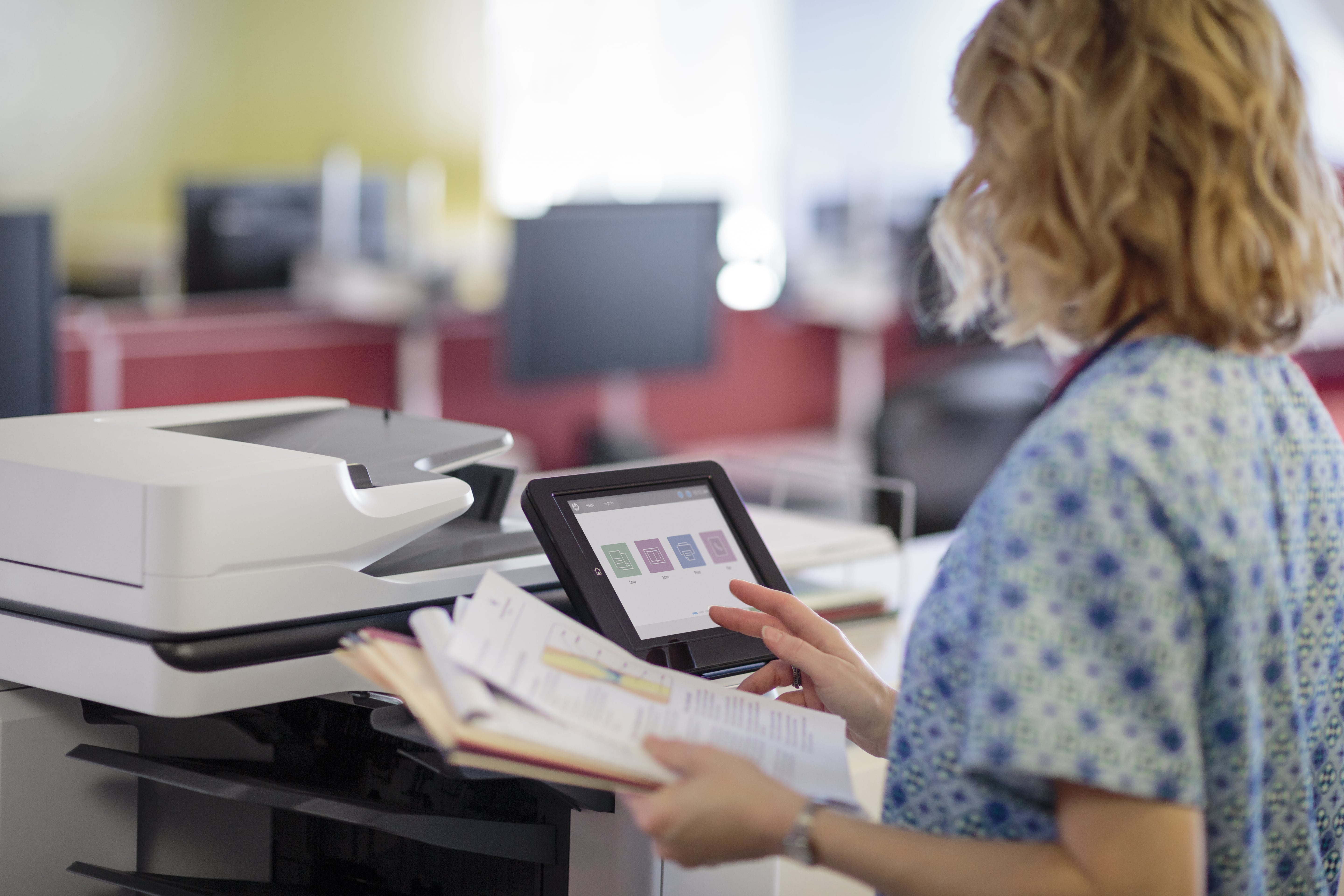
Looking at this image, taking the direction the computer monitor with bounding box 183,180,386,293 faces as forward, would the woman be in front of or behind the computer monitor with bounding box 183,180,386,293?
in front

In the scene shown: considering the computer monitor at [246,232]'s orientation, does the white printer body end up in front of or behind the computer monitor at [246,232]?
in front

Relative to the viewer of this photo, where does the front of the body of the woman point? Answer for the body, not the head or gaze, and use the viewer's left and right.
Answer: facing away from the viewer and to the left of the viewer

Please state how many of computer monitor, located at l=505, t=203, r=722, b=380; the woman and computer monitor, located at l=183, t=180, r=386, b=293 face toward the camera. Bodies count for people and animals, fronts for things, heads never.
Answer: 2

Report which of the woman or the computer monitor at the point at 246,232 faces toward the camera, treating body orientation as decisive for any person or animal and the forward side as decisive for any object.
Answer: the computer monitor

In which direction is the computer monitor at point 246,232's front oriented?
toward the camera

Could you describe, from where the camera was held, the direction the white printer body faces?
facing the viewer and to the right of the viewer

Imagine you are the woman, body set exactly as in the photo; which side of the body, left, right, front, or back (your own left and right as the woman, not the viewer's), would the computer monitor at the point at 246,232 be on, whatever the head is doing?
front

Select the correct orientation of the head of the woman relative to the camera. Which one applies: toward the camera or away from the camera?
away from the camera
